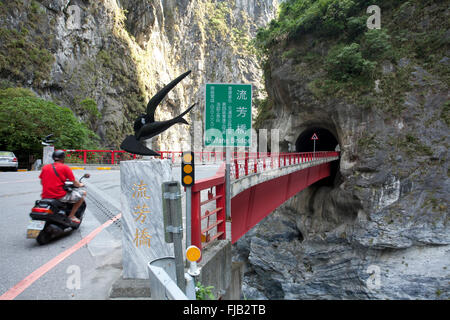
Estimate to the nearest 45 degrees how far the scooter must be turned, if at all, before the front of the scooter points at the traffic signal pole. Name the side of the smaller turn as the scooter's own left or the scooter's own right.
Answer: approximately 90° to the scooter's own right

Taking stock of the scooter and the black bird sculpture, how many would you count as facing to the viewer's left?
1

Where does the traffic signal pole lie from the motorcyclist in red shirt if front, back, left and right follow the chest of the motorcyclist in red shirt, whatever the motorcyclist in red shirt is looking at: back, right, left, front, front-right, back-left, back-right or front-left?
right

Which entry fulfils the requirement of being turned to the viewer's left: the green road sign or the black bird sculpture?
the black bird sculpture

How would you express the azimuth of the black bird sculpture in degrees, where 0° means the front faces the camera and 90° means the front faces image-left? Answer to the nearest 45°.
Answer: approximately 90°

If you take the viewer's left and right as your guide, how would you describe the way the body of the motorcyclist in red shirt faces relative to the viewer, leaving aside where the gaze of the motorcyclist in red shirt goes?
facing away from the viewer and to the right of the viewer

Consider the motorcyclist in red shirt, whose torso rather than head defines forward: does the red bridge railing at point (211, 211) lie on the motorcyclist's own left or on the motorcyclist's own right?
on the motorcyclist's own right

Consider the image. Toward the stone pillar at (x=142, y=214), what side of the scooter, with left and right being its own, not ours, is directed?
right

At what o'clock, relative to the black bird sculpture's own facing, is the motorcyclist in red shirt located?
The motorcyclist in red shirt is roughly at 1 o'clock from the black bird sculpture.

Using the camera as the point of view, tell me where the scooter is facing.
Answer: facing away from the viewer and to the right of the viewer

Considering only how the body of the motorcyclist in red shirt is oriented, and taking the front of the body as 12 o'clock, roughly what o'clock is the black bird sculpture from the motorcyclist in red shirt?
The black bird sculpture is roughly at 3 o'clock from the motorcyclist in red shirt.
